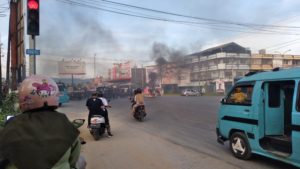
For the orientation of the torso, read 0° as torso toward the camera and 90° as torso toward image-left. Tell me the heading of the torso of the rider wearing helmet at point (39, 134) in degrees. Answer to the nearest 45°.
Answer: approximately 180°

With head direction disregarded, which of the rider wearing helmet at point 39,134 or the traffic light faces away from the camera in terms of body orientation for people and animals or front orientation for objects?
the rider wearing helmet

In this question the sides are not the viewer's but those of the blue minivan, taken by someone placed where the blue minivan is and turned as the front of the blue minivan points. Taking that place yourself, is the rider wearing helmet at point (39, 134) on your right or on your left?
on your left

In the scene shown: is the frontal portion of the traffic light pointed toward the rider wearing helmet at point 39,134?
yes

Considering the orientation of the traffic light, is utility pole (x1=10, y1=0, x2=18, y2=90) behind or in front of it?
behind

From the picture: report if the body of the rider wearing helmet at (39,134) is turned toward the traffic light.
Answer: yes

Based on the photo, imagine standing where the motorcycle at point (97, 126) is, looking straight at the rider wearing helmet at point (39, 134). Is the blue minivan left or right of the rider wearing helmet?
left

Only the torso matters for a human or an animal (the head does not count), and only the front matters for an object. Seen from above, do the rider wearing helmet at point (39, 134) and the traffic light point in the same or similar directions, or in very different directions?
very different directions

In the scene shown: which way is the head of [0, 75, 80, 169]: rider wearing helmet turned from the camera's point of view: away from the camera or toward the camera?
away from the camera
